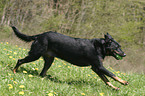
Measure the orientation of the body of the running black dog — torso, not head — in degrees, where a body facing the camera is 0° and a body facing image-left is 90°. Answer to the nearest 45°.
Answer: approximately 270°
